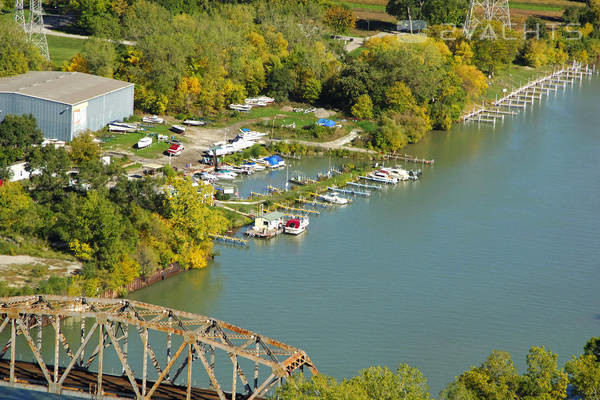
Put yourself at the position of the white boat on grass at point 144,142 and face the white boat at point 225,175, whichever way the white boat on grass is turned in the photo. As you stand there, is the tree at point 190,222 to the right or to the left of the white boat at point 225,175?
right

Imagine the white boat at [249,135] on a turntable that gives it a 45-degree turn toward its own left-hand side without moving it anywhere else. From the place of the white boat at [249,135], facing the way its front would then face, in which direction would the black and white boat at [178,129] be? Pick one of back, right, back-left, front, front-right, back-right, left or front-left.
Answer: back-left

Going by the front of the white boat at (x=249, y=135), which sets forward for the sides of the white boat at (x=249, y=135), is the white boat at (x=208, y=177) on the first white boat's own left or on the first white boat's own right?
on the first white boat's own right

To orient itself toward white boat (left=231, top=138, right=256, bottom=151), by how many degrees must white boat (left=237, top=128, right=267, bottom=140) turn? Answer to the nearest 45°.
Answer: approximately 90° to its right

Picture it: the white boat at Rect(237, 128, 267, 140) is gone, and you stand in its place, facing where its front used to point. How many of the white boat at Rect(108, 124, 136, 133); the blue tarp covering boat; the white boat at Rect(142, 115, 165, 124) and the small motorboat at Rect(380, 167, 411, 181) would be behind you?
2
